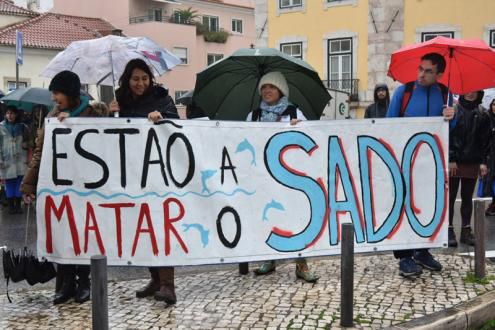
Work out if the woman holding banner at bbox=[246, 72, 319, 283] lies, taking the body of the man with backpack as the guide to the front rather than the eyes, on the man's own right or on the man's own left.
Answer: on the man's own right

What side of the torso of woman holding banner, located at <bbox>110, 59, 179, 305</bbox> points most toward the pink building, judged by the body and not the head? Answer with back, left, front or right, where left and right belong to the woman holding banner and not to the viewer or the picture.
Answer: back

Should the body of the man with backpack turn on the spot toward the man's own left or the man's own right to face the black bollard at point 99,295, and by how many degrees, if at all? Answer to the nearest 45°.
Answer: approximately 45° to the man's own right

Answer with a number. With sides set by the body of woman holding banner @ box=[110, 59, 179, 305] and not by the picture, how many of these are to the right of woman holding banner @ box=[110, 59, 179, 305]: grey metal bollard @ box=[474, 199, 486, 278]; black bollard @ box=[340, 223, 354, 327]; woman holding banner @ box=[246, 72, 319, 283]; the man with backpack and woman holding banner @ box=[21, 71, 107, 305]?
1

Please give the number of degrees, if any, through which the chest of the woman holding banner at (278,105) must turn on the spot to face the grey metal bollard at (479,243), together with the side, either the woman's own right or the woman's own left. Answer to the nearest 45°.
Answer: approximately 90° to the woman's own left

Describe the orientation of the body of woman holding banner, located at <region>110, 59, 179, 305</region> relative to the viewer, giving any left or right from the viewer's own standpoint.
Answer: facing the viewer

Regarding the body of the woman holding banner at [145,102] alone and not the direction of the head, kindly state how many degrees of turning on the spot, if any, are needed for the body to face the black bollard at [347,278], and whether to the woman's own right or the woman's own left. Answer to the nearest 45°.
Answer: approximately 45° to the woman's own left

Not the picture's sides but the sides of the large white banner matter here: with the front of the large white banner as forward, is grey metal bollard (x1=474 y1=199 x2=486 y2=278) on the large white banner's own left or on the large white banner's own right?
on the large white banner's own left

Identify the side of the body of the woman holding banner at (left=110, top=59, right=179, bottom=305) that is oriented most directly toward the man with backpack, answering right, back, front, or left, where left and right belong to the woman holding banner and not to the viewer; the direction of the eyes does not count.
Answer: left

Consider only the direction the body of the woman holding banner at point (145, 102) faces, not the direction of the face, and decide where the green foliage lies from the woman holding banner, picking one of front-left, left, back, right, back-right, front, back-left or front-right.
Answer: back

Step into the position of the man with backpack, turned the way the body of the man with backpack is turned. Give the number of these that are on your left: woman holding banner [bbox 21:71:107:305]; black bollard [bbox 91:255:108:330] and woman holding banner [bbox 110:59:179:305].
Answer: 0

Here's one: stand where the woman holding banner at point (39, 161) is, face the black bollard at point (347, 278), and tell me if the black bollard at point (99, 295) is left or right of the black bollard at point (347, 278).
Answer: right

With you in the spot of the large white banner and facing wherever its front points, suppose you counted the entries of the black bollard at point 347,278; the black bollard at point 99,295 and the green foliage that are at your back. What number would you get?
1

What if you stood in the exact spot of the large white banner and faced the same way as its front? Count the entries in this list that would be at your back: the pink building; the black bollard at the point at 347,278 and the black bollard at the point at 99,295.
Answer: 1

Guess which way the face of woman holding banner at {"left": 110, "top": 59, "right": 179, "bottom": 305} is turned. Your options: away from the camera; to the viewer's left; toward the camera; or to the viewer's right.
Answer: toward the camera

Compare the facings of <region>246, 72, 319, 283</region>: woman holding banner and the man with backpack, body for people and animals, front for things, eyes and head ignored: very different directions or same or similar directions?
same or similar directions

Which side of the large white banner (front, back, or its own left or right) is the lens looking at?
front

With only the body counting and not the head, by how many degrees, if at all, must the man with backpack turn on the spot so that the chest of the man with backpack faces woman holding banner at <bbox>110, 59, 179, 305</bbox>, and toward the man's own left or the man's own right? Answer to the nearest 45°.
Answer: approximately 45° to the man's own right
